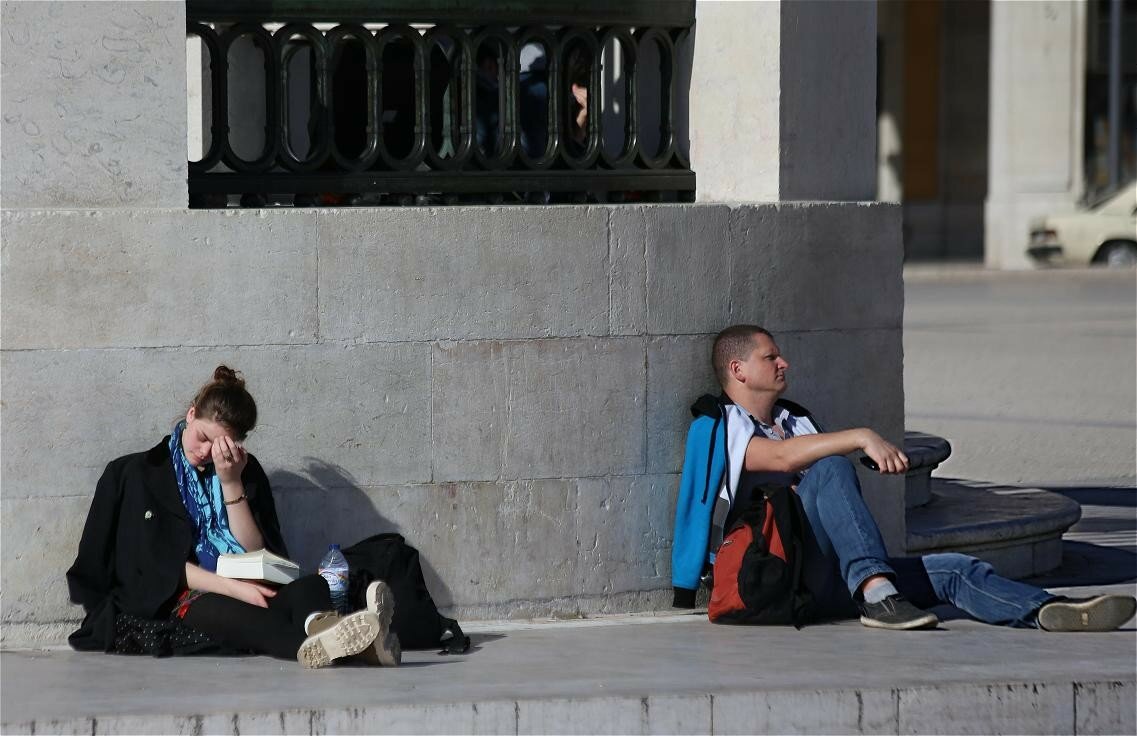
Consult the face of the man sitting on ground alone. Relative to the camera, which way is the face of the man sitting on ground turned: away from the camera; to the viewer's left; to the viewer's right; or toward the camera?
to the viewer's right

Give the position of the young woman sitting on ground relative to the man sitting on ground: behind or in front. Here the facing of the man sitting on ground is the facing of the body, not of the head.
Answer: behind

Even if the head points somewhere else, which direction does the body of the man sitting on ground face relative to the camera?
to the viewer's right

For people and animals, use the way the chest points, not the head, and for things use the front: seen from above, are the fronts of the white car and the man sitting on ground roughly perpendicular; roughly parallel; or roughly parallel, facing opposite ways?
roughly parallel

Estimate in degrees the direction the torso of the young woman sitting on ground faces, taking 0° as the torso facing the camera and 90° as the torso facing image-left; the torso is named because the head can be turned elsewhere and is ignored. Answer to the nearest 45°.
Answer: approximately 315°

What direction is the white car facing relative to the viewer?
to the viewer's right
